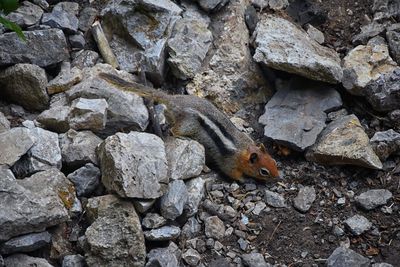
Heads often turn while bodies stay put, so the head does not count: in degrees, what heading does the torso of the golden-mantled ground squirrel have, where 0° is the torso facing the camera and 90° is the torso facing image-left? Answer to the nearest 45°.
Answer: approximately 315°

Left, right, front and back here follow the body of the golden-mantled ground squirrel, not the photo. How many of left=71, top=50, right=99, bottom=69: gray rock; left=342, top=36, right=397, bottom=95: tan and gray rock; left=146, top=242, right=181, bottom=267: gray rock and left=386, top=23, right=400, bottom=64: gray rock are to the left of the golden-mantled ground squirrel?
2

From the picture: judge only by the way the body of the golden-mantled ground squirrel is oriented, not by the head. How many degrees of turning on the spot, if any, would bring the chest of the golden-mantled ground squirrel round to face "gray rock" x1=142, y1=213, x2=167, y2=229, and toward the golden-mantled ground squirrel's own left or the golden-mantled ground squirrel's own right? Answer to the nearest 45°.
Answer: approximately 45° to the golden-mantled ground squirrel's own right

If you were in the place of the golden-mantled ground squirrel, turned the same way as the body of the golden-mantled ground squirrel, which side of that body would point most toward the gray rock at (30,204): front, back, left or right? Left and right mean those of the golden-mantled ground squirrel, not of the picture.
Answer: right

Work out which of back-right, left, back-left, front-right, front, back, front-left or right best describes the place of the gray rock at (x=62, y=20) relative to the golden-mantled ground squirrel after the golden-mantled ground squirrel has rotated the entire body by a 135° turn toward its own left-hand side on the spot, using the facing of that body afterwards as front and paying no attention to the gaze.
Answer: left

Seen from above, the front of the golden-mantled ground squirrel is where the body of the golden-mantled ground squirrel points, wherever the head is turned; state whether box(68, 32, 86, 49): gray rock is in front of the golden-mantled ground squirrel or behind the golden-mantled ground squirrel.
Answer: behind

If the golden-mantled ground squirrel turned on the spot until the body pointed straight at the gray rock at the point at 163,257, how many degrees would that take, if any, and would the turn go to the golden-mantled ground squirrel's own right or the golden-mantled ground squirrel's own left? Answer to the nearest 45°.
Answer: approximately 45° to the golden-mantled ground squirrel's own right

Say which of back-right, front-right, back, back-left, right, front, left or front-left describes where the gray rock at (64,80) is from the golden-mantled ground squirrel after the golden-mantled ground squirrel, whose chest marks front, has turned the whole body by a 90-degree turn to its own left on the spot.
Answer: back-left

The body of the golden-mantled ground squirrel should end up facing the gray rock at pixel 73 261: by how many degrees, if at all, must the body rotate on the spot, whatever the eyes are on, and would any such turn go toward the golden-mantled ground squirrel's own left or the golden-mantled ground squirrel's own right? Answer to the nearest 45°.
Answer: approximately 45° to the golden-mantled ground squirrel's own right

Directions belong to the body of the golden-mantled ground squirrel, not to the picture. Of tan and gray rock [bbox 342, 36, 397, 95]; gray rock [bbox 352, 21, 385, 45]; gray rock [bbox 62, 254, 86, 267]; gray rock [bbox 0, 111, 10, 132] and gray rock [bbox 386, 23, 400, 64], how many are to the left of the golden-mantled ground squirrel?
3

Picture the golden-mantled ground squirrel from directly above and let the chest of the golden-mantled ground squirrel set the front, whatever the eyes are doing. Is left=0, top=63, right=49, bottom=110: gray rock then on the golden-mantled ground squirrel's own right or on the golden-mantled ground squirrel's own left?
on the golden-mantled ground squirrel's own right
